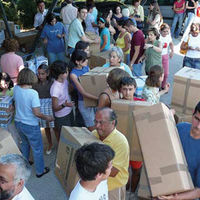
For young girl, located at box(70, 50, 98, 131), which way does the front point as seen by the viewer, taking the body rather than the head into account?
to the viewer's right

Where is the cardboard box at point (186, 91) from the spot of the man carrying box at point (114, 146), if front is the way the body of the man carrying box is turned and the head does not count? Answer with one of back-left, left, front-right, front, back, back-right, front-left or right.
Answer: back

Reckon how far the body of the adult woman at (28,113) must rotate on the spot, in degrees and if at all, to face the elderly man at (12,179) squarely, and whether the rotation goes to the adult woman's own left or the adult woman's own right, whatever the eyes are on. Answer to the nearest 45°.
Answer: approximately 135° to the adult woman's own right

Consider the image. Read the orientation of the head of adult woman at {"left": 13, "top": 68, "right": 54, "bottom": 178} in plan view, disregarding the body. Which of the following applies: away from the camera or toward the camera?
away from the camera

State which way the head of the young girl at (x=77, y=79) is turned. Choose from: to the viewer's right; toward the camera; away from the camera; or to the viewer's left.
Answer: to the viewer's right

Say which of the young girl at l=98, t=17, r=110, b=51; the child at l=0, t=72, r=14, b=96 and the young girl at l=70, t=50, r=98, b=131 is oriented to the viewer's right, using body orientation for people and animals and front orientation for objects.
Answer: the young girl at l=70, t=50, r=98, b=131

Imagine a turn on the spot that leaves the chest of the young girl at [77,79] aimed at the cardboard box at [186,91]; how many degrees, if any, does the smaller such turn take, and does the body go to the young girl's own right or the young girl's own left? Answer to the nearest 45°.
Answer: approximately 45° to the young girl's own right
